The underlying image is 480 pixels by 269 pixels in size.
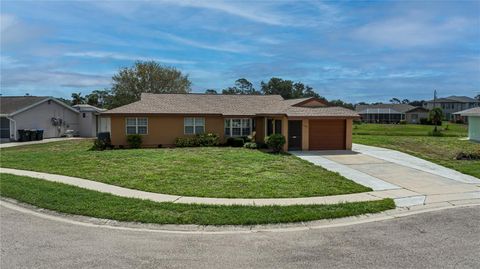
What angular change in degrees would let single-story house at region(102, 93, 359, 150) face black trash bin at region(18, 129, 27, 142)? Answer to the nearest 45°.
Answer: approximately 135° to its right

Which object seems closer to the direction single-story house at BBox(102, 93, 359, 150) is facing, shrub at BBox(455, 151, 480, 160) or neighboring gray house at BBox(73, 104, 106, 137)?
the shrub

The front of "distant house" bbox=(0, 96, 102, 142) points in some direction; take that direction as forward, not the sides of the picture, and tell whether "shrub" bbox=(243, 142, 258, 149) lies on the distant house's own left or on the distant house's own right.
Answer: on the distant house's own left

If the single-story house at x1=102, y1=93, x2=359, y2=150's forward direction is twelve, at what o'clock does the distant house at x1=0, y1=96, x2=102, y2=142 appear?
The distant house is roughly at 4 o'clock from the single-story house.

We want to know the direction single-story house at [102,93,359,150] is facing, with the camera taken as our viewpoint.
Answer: facing the viewer

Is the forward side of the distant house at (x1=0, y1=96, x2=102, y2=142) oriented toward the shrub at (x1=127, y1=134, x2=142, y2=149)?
no

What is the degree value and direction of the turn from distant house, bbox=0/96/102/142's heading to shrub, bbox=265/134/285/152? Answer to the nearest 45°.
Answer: approximately 90° to its left

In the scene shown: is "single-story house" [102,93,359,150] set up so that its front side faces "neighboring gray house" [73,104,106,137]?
no

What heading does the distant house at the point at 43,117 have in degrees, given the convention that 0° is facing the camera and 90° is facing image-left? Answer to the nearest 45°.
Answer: approximately 45°

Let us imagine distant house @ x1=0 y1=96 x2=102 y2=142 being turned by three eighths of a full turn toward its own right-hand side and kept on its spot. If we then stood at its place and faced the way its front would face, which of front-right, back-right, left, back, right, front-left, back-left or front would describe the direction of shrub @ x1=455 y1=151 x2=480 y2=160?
back-right

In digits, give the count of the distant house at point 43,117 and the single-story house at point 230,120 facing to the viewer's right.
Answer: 0

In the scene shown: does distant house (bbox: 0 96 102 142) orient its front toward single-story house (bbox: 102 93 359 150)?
no

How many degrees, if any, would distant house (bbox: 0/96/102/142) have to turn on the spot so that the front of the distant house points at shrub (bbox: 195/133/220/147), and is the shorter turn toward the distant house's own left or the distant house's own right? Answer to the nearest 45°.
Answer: approximately 90° to the distant house's own left

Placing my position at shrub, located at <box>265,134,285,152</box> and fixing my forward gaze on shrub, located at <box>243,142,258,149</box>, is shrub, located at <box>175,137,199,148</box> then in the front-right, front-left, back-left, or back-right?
front-left

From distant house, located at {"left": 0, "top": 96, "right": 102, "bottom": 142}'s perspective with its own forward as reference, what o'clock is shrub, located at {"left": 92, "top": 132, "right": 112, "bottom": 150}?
The shrub is roughly at 10 o'clock from the distant house.

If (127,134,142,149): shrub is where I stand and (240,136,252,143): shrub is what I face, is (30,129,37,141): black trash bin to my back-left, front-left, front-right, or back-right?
back-left

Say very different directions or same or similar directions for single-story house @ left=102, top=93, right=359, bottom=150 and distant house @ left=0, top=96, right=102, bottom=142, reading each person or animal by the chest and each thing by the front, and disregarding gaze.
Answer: same or similar directions

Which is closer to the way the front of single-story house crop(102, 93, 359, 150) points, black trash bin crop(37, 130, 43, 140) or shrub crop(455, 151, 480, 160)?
the shrub
